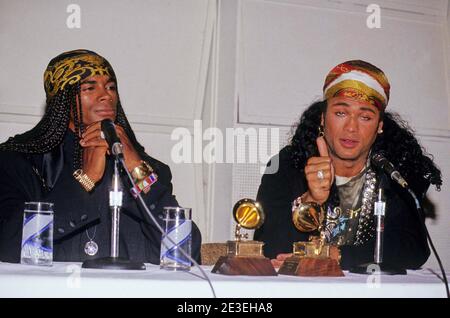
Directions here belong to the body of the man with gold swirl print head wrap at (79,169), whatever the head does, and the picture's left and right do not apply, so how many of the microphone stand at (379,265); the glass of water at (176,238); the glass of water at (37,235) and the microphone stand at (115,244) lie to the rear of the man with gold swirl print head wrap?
0

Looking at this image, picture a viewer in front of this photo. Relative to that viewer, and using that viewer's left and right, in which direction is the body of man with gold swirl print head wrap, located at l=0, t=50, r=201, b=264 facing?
facing the viewer and to the right of the viewer

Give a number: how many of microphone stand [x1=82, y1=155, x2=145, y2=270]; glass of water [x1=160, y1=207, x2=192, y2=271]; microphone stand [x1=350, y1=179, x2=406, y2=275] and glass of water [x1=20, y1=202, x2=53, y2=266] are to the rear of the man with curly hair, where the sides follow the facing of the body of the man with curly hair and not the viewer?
0

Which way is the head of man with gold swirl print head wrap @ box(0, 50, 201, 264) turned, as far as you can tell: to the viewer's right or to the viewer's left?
to the viewer's right

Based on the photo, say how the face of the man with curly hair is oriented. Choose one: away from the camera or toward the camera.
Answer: toward the camera

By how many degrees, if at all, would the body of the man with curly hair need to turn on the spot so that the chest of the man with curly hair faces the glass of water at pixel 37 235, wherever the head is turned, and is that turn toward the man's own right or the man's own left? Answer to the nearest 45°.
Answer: approximately 45° to the man's own right

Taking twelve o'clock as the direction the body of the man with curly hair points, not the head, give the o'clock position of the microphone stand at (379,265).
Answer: The microphone stand is roughly at 12 o'clock from the man with curly hair.

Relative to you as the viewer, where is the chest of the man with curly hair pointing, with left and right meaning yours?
facing the viewer

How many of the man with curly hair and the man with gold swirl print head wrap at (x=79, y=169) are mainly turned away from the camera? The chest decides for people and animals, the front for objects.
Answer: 0

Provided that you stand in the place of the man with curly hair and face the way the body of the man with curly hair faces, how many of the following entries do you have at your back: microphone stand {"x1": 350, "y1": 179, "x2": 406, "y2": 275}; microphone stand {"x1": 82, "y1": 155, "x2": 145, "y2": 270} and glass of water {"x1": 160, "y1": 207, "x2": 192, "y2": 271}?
0

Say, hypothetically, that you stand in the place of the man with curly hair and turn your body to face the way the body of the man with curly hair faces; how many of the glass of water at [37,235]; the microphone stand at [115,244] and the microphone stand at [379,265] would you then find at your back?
0

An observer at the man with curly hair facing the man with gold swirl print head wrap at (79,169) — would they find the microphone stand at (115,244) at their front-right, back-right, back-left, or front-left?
front-left

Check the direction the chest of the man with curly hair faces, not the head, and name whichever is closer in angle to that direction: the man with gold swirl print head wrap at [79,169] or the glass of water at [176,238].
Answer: the glass of water

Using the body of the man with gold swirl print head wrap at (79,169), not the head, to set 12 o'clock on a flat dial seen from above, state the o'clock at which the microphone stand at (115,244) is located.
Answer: The microphone stand is roughly at 1 o'clock from the man with gold swirl print head wrap.

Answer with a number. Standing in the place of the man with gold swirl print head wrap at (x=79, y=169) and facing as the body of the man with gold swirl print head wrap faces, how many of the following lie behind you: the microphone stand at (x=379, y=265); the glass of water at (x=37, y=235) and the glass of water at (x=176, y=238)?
0
